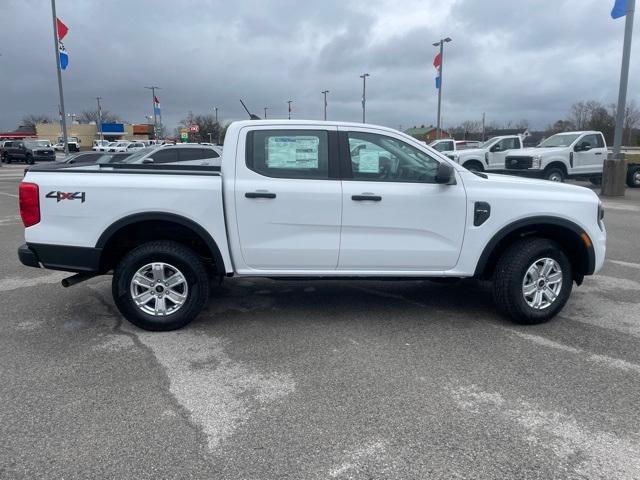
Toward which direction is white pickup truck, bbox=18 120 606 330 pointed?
to the viewer's right

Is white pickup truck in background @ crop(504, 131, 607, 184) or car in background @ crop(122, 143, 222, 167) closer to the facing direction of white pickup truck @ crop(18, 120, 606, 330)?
the white pickup truck in background

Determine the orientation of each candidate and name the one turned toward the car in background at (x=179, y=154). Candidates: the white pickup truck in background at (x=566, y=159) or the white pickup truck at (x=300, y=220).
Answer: the white pickup truck in background

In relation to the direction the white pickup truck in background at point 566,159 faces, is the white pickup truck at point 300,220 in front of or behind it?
in front

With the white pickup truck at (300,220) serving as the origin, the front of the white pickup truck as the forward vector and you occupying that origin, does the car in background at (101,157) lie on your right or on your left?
on your left

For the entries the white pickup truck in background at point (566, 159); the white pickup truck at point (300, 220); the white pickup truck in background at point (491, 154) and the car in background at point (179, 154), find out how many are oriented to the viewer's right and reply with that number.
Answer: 1

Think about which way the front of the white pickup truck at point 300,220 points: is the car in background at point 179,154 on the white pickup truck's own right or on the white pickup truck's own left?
on the white pickup truck's own left

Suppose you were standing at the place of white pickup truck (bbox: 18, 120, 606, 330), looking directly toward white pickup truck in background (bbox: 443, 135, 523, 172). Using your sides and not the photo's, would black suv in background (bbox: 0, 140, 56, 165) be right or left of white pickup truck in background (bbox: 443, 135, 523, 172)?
left

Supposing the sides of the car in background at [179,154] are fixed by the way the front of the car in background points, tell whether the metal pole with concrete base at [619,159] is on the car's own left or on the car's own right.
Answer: on the car's own left

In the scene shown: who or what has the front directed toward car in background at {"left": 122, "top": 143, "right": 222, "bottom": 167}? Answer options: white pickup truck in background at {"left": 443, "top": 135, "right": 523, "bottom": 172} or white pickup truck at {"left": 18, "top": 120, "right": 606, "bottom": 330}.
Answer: the white pickup truck in background

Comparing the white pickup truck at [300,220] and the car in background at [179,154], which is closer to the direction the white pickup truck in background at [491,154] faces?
the car in background

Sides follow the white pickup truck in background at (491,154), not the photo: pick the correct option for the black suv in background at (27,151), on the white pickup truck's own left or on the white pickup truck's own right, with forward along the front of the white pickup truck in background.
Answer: on the white pickup truck's own right

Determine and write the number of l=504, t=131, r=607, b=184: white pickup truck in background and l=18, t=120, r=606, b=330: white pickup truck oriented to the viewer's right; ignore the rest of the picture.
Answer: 1

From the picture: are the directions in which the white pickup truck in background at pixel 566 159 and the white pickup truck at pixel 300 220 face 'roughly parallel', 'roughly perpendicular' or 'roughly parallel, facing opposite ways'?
roughly parallel, facing opposite ways

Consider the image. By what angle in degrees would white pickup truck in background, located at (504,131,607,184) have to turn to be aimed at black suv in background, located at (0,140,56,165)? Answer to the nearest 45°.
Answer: approximately 45° to its right

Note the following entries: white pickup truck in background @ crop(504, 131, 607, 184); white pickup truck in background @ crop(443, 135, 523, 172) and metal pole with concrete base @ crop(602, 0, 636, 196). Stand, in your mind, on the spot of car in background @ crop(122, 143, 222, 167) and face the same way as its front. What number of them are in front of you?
0

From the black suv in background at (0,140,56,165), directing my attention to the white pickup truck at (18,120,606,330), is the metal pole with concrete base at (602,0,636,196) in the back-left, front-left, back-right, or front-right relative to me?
front-left

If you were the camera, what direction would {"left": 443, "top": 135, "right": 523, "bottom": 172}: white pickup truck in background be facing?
facing the viewer and to the left of the viewer
